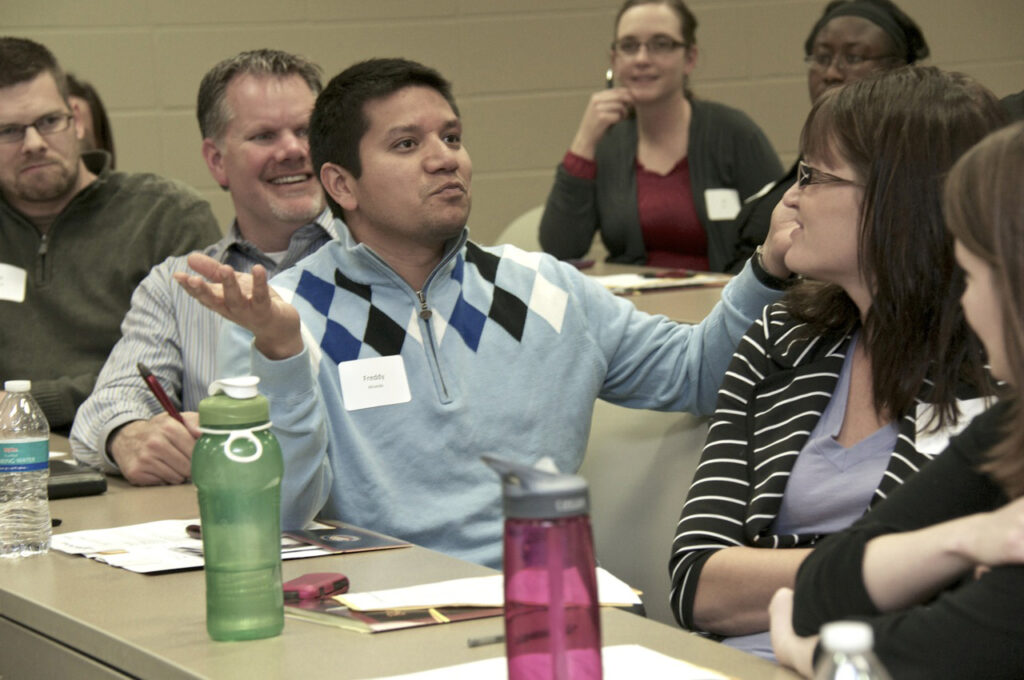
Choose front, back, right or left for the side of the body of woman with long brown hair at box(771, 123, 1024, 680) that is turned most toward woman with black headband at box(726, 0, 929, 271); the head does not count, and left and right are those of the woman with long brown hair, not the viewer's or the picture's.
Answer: right

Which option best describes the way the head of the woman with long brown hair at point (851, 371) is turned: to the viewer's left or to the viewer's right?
to the viewer's left

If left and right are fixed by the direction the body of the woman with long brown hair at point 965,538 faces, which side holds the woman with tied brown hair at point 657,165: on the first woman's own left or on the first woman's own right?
on the first woman's own right

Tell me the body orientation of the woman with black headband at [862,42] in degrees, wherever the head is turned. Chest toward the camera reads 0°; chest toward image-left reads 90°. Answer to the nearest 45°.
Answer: approximately 45°

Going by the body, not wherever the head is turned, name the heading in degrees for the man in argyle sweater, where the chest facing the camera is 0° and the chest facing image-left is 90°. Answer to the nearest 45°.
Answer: approximately 0°

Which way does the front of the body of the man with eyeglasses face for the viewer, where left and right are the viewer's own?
facing the viewer and to the left of the viewer

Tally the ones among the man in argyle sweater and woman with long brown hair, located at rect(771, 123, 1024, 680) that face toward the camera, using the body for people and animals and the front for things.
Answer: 1

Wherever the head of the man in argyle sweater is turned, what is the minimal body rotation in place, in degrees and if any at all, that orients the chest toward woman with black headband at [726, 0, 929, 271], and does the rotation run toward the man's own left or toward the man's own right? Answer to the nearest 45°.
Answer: approximately 135° to the man's own left

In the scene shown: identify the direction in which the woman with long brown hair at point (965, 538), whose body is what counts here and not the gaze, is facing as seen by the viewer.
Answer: to the viewer's left

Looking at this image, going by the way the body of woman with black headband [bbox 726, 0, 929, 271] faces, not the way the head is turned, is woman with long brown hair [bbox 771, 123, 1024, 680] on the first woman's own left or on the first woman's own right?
on the first woman's own left
